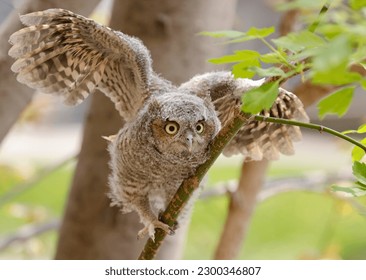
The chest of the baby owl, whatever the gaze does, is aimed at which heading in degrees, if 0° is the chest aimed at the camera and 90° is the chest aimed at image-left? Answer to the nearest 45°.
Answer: approximately 315°
